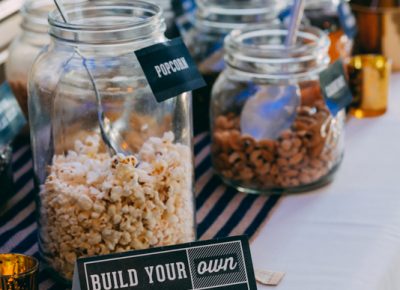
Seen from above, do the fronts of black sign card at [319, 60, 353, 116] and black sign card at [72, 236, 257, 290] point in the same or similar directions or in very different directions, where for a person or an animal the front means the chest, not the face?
same or similar directions

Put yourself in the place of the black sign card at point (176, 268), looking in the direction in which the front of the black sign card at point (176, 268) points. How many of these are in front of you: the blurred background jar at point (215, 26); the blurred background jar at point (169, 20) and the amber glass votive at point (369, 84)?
0

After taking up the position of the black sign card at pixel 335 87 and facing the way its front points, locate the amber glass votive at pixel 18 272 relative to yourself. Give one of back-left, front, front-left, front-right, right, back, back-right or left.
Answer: right

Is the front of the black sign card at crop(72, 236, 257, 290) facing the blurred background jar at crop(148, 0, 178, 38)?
no

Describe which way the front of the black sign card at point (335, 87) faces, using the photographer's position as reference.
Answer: facing the viewer and to the right of the viewer

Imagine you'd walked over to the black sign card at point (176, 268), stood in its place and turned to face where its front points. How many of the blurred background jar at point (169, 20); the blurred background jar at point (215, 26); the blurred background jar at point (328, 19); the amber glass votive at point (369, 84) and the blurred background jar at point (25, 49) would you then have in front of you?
0

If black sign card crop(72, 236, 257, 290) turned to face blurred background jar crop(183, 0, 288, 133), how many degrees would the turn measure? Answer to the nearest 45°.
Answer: approximately 180°

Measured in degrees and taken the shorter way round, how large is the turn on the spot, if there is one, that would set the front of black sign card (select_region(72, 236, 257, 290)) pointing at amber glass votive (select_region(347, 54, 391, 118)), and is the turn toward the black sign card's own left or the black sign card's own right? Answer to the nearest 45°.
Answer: approximately 135° to the black sign card's own left

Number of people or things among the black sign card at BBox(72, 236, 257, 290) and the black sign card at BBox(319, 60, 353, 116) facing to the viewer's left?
0

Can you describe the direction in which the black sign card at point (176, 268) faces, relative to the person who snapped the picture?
facing the viewer

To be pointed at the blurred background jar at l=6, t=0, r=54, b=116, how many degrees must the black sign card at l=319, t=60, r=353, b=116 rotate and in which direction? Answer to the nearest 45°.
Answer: approximately 135° to its right
